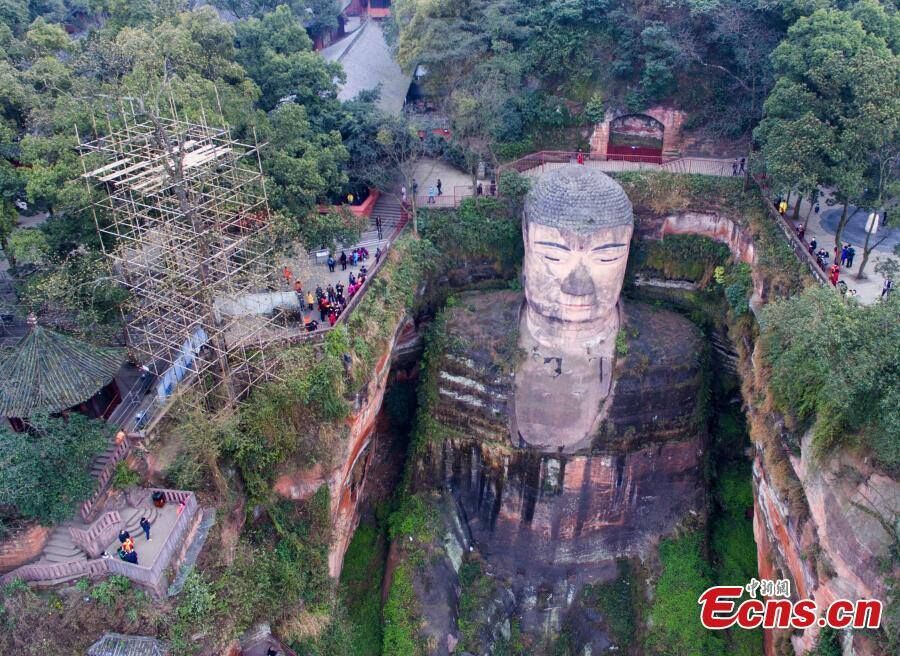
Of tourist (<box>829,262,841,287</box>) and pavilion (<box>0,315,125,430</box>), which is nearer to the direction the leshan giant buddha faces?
the pavilion

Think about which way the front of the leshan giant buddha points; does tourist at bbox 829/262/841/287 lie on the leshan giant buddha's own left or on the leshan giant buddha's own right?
on the leshan giant buddha's own left

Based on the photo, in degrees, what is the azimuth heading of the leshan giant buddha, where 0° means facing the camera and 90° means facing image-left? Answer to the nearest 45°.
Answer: approximately 0°

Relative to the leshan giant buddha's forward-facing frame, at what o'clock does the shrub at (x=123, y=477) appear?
The shrub is roughly at 2 o'clock from the leshan giant buddha.

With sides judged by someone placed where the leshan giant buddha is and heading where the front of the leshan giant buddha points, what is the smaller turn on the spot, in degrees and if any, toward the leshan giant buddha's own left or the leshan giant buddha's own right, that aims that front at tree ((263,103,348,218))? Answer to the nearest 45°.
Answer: approximately 90° to the leshan giant buddha's own right

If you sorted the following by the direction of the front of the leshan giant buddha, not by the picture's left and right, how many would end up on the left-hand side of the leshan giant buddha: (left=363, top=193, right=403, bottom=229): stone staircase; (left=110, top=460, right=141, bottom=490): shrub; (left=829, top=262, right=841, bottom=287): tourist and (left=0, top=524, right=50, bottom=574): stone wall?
1

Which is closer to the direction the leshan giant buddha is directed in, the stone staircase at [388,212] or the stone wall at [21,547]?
the stone wall

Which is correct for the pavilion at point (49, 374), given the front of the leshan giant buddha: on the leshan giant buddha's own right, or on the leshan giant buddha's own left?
on the leshan giant buddha's own right

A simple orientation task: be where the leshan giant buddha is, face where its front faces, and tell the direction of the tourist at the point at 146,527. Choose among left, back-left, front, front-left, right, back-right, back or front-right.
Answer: front-right

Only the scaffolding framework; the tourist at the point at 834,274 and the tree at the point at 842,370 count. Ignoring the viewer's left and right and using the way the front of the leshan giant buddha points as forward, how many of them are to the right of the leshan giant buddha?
1

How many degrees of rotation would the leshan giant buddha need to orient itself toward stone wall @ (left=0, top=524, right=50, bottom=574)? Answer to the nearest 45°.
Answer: approximately 45° to its right

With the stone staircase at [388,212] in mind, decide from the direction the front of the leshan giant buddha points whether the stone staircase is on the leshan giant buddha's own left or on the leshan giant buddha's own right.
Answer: on the leshan giant buddha's own right

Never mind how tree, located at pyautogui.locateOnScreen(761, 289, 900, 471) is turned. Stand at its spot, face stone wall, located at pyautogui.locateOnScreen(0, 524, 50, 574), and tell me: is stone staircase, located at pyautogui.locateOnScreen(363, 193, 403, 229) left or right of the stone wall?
right
